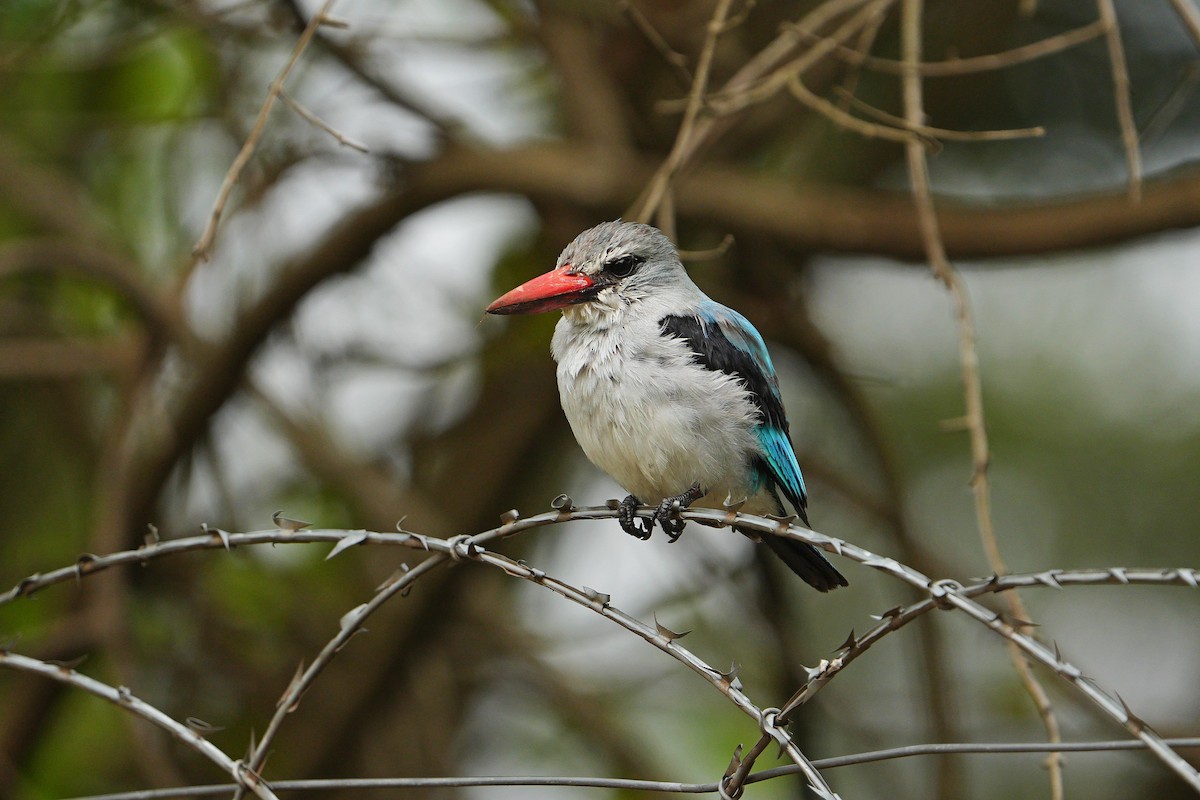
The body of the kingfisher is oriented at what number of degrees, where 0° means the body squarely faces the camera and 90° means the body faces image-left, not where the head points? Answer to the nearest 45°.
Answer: approximately 45°

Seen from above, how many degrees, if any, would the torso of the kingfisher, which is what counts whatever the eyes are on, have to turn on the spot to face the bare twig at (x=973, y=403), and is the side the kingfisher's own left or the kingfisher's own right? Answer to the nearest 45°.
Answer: approximately 90° to the kingfisher's own left

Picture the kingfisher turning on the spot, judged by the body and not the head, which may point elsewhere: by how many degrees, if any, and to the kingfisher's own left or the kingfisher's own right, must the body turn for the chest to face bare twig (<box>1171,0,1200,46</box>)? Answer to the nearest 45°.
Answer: approximately 180°
